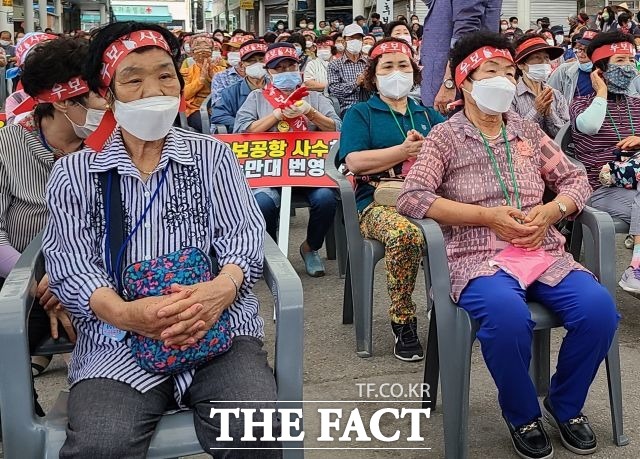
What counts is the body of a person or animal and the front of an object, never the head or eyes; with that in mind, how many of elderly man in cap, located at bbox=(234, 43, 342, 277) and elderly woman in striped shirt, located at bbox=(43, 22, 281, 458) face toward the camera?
2

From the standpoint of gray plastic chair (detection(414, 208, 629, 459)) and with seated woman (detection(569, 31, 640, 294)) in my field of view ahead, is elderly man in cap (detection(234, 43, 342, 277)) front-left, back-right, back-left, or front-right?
front-left

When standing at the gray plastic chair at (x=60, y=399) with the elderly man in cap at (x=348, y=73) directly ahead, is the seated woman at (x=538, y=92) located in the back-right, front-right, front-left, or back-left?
front-right

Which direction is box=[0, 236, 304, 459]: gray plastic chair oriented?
toward the camera

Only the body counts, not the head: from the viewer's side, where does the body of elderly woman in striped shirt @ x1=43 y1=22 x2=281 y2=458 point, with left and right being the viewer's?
facing the viewer

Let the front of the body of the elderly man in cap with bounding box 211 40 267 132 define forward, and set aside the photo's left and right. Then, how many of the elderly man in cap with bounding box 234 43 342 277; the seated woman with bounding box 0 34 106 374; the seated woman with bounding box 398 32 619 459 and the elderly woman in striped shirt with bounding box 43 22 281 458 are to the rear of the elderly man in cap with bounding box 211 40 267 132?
0

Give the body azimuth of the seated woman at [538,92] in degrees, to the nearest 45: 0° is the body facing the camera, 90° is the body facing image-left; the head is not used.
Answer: approximately 315°

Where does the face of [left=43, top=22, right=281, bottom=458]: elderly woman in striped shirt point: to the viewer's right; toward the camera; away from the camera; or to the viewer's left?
toward the camera

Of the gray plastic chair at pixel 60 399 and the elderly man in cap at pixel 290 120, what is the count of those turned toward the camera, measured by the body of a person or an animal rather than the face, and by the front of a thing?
2

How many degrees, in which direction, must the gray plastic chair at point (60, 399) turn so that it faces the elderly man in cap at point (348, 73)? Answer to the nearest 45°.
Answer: approximately 180°

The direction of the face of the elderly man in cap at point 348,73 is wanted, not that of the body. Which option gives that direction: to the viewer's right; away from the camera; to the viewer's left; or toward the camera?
toward the camera

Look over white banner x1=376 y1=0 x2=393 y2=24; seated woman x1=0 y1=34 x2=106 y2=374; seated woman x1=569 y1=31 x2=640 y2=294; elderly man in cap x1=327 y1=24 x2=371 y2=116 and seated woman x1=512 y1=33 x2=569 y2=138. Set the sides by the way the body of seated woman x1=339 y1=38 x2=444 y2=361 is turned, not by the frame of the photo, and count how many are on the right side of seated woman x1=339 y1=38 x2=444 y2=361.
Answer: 1

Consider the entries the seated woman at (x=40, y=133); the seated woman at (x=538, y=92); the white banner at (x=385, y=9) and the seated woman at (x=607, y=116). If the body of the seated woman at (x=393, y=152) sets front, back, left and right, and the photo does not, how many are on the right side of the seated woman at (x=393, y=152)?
1

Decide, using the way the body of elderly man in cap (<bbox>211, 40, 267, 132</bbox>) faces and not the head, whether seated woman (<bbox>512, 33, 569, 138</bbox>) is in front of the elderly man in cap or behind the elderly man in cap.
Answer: in front

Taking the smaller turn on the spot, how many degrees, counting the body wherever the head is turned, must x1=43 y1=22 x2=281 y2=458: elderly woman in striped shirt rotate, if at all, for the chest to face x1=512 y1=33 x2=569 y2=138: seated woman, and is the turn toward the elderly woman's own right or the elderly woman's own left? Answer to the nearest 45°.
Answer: approximately 135° to the elderly woman's own left

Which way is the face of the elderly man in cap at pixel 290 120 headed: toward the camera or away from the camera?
toward the camera

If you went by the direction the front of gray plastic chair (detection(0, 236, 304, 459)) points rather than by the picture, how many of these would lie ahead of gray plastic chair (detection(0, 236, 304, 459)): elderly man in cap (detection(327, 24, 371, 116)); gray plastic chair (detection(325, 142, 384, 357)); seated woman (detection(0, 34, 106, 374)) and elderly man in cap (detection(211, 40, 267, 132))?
0

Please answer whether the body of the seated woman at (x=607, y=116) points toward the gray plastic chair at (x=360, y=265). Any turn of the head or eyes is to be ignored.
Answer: no

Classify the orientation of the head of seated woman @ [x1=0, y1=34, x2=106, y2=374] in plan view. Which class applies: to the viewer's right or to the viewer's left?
to the viewer's right

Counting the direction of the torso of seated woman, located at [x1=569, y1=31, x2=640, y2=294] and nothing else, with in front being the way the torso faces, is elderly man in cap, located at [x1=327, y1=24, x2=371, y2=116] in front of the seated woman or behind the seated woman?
behind

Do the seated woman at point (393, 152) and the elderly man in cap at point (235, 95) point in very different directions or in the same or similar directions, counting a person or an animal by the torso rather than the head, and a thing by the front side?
same or similar directions

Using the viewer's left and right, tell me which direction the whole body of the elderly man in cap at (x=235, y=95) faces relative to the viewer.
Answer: facing the viewer and to the right of the viewer
